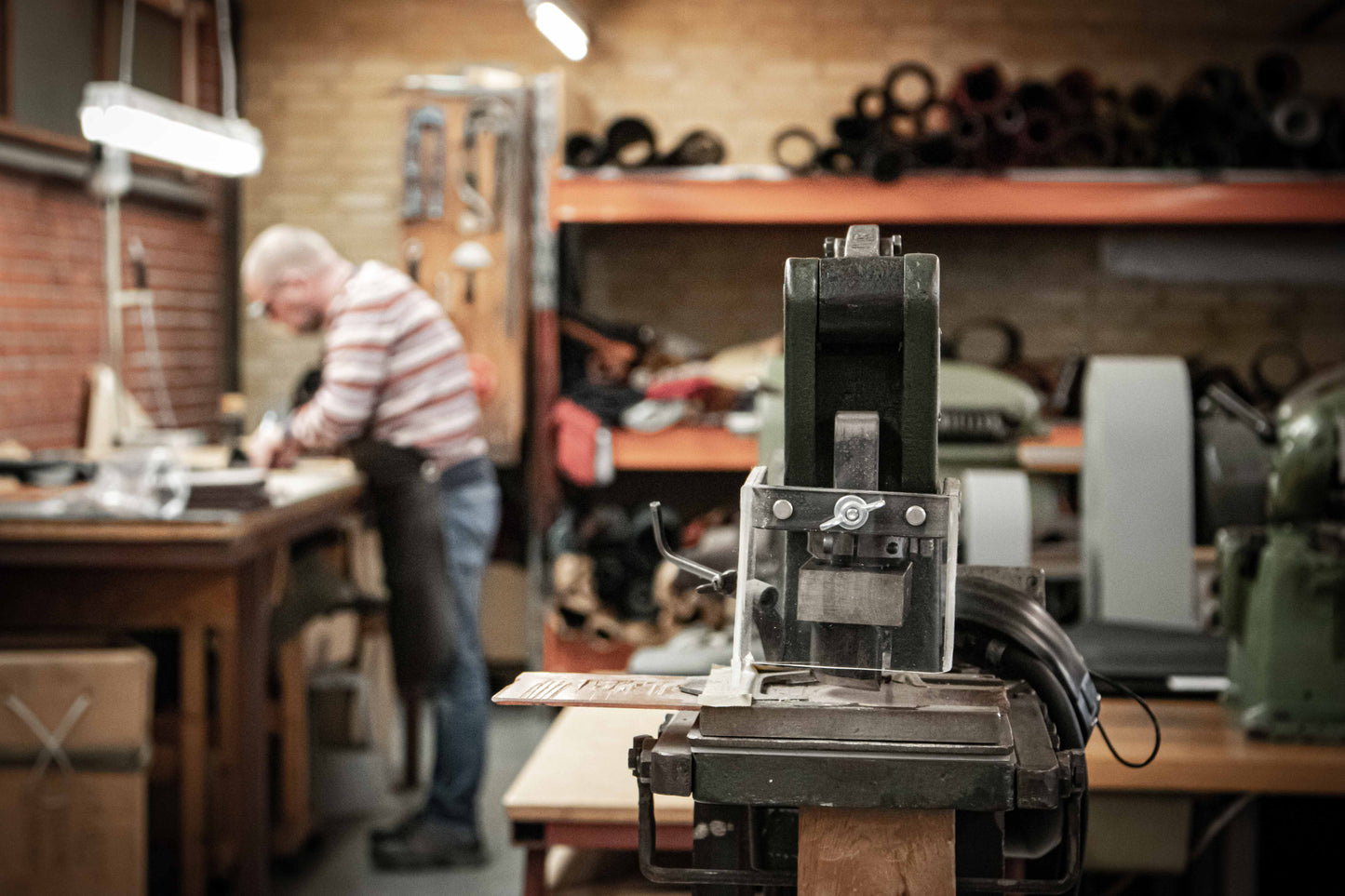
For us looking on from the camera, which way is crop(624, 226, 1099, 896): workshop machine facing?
facing the viewer

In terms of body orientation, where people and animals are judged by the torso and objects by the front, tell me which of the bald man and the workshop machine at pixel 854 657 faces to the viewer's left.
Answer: the bald man

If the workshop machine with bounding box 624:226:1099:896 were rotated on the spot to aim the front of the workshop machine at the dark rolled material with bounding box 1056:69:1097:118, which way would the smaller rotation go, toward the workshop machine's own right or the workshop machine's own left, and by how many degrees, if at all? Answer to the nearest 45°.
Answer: approximately 180°

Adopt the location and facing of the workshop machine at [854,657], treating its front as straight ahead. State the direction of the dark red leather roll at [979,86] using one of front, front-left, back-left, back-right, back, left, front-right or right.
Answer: back

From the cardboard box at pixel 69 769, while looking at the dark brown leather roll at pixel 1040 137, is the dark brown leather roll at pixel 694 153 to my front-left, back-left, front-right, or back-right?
front-left

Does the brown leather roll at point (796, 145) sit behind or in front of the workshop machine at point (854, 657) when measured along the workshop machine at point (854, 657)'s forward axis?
behind

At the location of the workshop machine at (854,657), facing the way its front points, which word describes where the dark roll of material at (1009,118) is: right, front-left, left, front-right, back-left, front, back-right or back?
back

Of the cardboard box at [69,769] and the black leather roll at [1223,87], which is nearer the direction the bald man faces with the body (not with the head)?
the cardboard box

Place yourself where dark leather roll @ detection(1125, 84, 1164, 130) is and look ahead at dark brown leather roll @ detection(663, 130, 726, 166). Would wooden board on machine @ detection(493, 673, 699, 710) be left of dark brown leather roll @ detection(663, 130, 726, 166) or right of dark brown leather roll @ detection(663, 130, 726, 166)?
left

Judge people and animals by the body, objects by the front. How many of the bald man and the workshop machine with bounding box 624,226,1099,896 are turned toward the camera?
1

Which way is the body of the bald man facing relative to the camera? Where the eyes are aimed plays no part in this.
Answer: to the viewer's left

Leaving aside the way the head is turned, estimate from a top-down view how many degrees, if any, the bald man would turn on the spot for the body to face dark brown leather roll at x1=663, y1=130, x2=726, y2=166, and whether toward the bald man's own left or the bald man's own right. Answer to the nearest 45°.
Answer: approximately 135° to the bald man's own right
